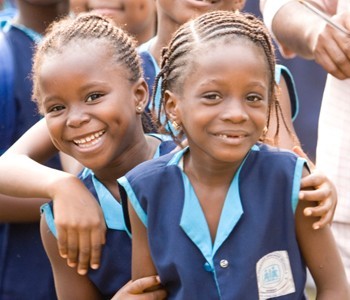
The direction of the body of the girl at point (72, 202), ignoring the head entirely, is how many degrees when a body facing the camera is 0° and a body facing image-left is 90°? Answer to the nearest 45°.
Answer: approximately 0°

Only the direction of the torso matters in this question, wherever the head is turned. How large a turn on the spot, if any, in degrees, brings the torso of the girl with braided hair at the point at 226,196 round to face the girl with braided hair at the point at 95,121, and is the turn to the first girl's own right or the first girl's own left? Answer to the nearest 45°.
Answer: approximately 135° to the first girl's own right
